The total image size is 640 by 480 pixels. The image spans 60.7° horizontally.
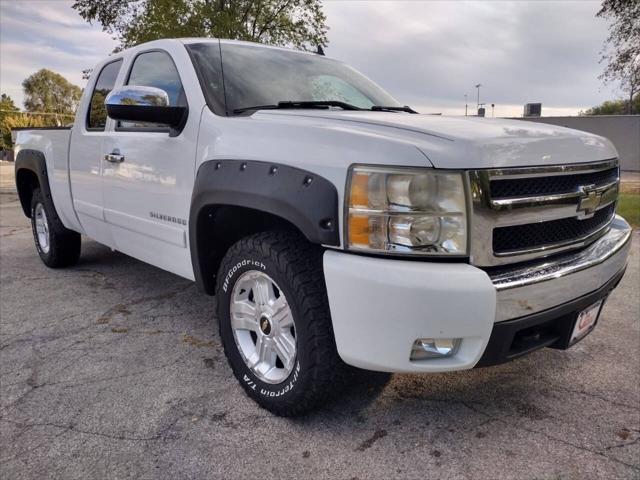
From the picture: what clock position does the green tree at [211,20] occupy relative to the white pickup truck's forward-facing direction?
The green tree is roughly at 7 o'clock from the white pickup truck.

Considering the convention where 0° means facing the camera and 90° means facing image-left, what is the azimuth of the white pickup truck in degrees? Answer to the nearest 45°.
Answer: approximately 315°

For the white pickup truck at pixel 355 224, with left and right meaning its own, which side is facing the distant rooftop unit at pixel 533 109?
left

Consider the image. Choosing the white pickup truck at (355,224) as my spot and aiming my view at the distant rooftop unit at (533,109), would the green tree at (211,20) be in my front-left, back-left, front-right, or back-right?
front-left

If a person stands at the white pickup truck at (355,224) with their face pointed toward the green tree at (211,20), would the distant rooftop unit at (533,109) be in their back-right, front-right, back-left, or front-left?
front-right
